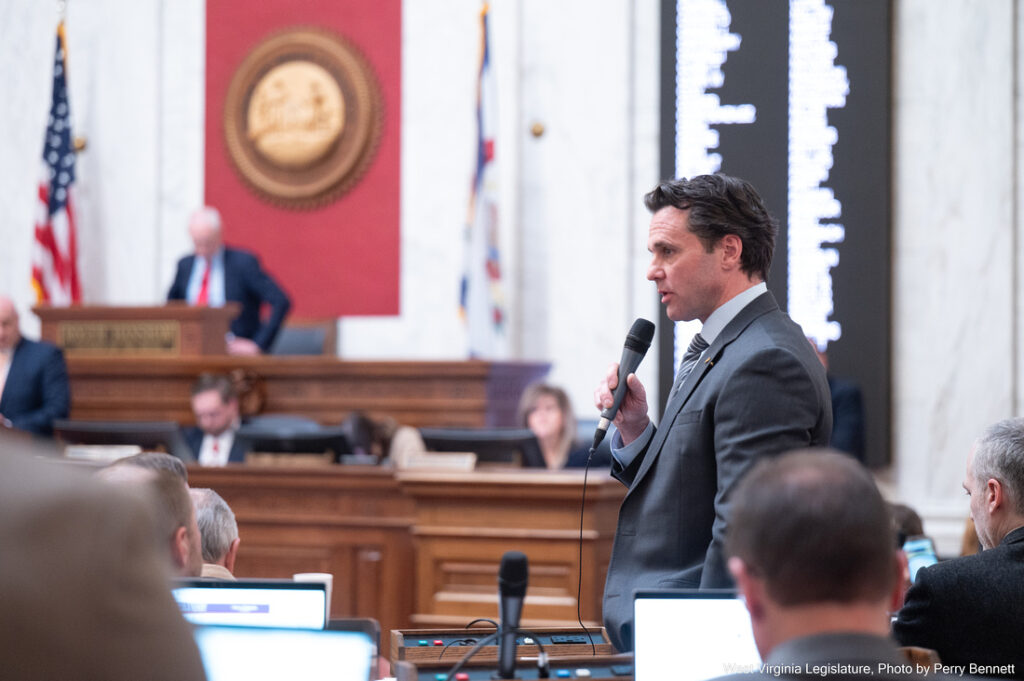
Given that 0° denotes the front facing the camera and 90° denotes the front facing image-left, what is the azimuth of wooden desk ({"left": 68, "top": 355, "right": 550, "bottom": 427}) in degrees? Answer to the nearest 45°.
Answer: approximately 0°

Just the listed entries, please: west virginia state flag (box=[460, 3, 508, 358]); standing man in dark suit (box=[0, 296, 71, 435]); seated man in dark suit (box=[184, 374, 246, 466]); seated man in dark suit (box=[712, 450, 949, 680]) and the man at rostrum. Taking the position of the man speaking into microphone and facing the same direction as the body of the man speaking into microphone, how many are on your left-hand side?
1

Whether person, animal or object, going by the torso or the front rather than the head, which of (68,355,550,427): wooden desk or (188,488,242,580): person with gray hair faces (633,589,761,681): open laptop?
the wooden desk

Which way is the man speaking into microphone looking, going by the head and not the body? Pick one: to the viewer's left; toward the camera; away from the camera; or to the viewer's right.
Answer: to the viewer's left

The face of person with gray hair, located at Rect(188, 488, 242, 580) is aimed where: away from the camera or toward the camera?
away from the camera

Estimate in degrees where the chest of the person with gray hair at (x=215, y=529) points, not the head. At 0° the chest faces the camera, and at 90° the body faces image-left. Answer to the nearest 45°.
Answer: approximately 225°

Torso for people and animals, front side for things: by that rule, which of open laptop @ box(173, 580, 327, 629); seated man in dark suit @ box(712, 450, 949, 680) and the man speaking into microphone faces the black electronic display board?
the seated man in dark suit

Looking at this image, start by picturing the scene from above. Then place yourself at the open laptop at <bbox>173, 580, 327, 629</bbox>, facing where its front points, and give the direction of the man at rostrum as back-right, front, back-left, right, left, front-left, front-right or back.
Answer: back

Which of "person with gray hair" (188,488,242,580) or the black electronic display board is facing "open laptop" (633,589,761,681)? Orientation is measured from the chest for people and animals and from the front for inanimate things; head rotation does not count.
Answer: the black electronic display board

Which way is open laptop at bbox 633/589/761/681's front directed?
toward the camera

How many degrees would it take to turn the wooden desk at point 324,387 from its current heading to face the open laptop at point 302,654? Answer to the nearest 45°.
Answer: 0° — it already faces it

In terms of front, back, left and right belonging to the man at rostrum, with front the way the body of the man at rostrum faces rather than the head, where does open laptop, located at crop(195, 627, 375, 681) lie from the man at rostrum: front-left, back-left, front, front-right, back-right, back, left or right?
front-left

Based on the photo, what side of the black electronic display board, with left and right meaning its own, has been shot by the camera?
front

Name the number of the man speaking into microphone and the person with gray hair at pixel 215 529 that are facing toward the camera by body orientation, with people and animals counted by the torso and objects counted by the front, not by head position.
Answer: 0

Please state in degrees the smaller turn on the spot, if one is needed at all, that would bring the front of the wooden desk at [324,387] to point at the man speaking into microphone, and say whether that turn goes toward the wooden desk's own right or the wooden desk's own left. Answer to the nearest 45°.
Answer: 0° — it already faces them

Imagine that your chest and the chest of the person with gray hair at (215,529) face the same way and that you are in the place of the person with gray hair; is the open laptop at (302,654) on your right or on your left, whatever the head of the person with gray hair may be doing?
on your right

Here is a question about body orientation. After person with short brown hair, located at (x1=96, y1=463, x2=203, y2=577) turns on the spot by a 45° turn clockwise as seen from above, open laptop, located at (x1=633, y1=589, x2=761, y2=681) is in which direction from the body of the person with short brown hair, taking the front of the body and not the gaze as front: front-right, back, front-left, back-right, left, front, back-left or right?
front-right

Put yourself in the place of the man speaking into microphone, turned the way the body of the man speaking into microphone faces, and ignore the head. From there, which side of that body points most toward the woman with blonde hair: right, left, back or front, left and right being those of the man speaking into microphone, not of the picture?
right

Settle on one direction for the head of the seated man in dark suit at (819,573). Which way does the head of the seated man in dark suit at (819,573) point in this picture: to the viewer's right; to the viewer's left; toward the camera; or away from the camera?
away from the camera
